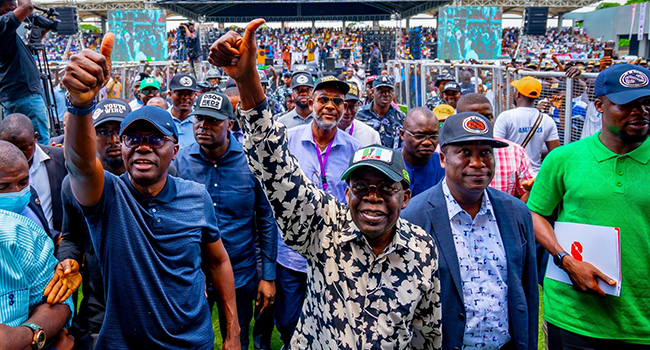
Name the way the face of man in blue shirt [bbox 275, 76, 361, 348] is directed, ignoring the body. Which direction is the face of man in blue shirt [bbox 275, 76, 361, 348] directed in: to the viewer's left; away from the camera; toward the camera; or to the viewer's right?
toward the camera

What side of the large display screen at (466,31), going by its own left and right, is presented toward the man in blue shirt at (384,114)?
front

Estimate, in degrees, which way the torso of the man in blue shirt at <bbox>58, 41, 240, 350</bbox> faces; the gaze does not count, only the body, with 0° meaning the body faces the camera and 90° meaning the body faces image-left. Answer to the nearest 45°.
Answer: approximately 0°

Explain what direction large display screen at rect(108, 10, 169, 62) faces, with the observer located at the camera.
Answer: facing the viewer

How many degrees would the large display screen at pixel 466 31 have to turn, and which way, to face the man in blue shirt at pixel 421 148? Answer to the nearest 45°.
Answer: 0° — it already faces them

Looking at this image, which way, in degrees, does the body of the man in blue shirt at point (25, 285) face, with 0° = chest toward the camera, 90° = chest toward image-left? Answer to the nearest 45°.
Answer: approximately 315°

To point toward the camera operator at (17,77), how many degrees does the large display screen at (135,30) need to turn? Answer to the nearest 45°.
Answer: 0° — it already faces them

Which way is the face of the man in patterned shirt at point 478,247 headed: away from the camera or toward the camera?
toward the camera

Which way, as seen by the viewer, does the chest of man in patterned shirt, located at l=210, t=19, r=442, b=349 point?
toward the camera

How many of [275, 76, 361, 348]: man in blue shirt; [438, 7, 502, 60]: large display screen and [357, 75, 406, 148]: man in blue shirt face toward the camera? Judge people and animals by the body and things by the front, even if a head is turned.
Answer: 3

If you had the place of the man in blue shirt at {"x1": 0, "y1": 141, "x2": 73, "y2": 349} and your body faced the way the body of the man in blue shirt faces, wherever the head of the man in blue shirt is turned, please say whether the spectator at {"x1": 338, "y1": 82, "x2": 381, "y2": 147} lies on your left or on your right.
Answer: on your left

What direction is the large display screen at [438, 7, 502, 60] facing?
toward the camera

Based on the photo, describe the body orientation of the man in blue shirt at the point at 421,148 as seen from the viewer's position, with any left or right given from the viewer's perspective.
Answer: facing the viewer and to the right of the viewer
